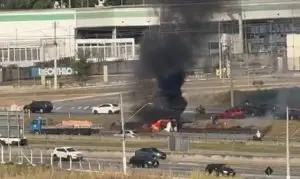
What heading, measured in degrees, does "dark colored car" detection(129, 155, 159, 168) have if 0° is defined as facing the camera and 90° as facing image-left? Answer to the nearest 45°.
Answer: approximately 270°

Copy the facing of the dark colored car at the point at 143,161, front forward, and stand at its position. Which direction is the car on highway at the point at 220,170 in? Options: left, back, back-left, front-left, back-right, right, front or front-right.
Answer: front-right
